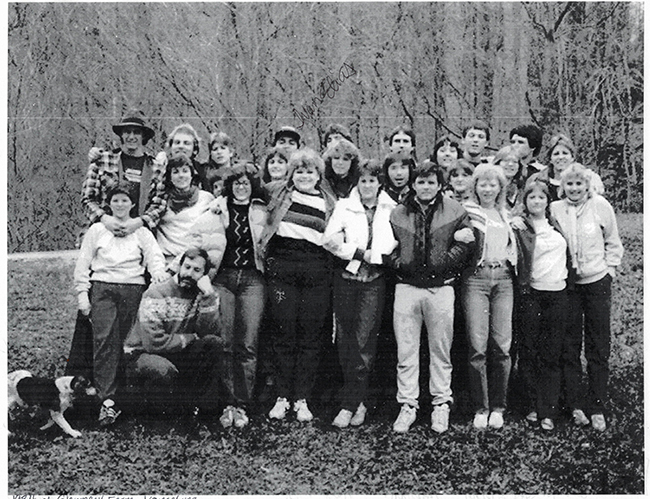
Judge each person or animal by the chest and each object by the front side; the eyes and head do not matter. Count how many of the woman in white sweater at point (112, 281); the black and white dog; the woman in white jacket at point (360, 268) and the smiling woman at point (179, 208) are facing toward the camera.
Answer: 3

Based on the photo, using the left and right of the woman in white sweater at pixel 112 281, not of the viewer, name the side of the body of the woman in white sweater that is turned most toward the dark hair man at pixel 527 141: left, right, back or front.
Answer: left

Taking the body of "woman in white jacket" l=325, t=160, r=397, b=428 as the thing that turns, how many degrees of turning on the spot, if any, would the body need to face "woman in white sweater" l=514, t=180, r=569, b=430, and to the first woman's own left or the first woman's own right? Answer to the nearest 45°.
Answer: approximately 90° to the first woman's own left

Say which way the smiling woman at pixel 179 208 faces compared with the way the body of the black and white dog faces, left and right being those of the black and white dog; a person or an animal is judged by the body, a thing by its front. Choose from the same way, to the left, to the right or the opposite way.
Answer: to the right

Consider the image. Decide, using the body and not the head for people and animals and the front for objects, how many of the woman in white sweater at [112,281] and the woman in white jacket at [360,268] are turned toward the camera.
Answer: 2

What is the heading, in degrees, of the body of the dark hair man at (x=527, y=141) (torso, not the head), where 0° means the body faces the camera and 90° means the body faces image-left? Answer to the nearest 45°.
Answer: approximately 45°

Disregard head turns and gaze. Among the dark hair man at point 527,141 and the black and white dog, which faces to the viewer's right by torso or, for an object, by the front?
the black and white dog

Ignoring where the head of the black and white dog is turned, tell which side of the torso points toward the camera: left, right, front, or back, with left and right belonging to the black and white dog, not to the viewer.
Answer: right
